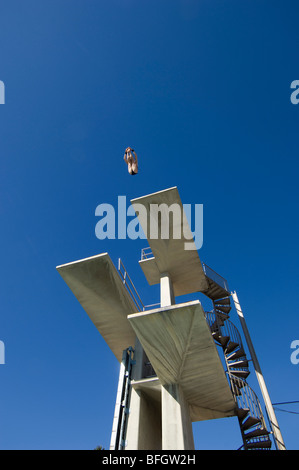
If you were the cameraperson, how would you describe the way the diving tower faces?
facing the viewer and to the left of the viewer

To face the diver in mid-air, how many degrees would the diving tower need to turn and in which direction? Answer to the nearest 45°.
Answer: approximately 45° to its left
